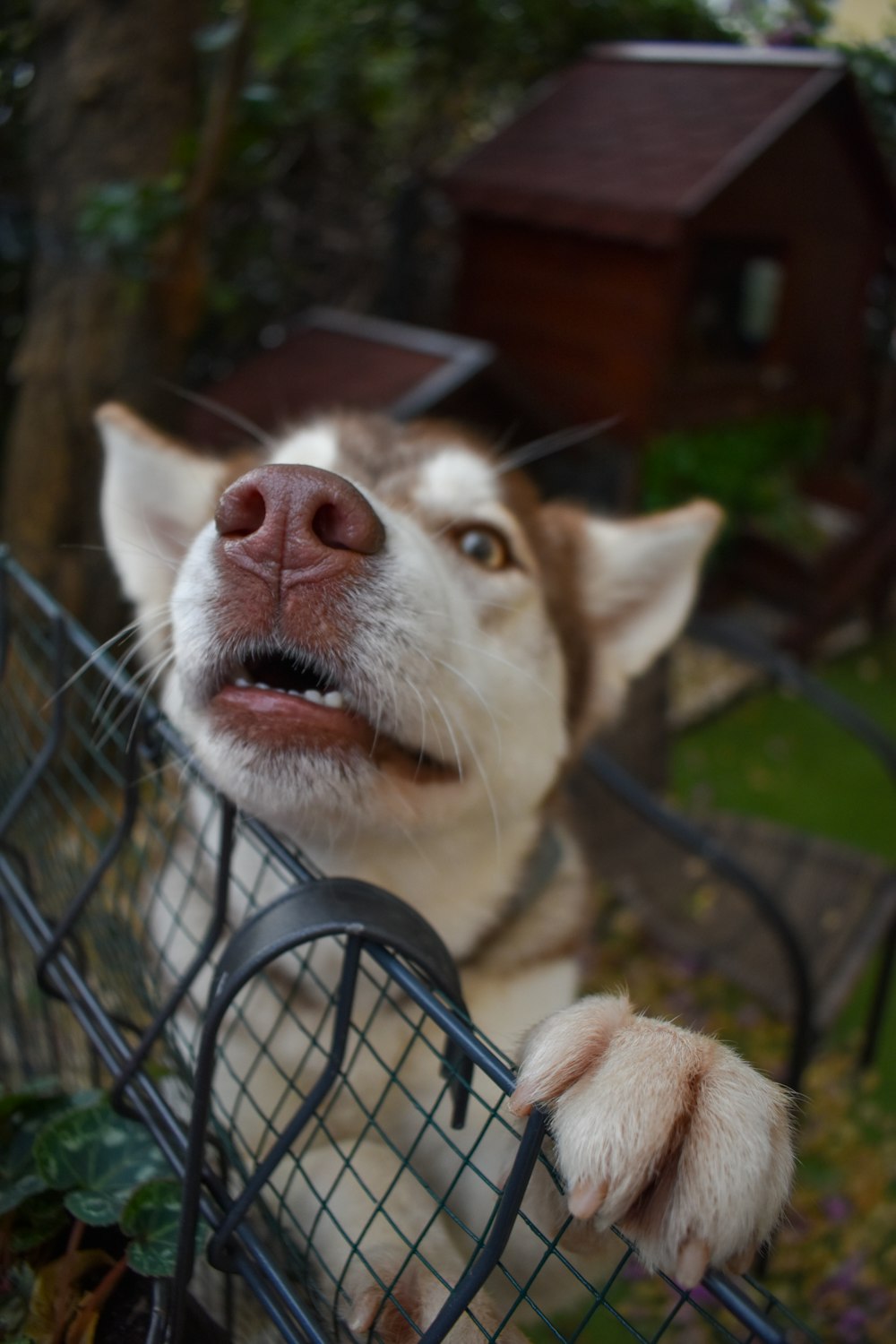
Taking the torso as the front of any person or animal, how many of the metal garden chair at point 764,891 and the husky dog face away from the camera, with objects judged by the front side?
0

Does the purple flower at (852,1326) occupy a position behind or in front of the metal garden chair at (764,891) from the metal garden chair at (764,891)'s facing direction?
in front

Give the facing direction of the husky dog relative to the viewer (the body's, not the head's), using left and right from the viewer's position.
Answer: facing the viewer and to the left of the viewer
